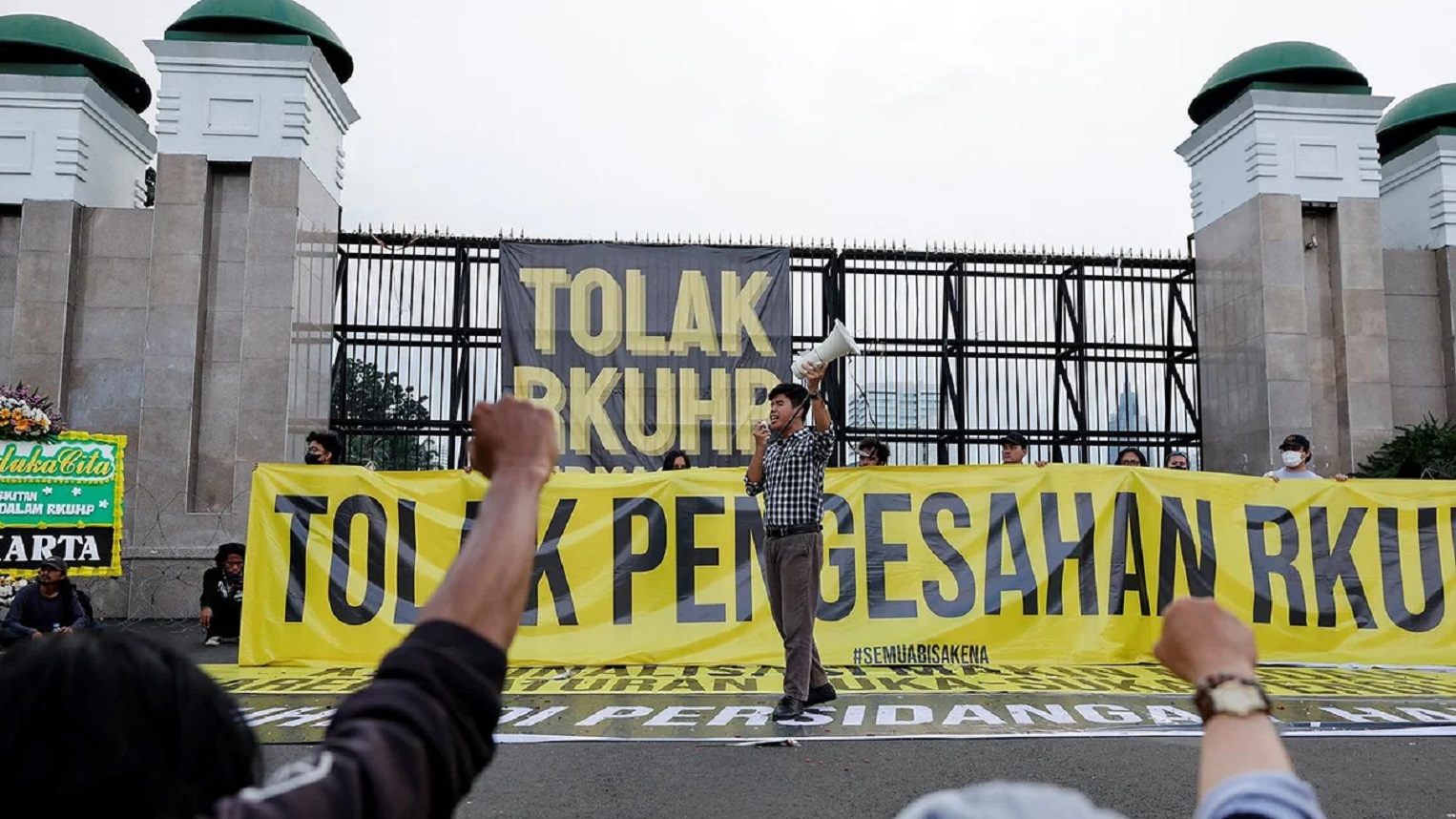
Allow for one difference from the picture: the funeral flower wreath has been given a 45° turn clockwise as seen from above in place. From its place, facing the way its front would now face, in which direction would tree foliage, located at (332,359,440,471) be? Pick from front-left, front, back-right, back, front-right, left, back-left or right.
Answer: back-left

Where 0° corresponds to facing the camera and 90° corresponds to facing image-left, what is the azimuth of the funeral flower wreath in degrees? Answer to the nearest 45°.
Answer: approximately 0°

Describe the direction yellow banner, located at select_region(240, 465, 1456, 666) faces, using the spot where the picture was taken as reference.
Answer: facing the viewer

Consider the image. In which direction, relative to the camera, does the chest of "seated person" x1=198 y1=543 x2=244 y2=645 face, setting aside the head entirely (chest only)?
toward the camera

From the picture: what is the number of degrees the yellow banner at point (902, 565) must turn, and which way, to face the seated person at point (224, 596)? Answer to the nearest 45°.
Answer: approximately 90° to its right

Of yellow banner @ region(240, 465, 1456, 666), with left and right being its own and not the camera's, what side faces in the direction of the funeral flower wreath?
right

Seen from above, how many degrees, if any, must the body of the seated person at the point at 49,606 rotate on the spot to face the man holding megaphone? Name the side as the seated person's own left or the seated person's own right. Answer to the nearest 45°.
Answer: approximately 45° to the seated person's own left

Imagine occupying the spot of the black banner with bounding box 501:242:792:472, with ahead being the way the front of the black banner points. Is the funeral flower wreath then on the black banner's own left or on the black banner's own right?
on the black banner's own right

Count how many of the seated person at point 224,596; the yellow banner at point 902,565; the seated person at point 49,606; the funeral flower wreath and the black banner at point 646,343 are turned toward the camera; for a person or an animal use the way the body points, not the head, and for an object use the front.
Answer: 5

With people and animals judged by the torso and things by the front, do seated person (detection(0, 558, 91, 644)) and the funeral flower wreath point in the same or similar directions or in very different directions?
same or similar directions

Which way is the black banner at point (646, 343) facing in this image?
toward the camera
